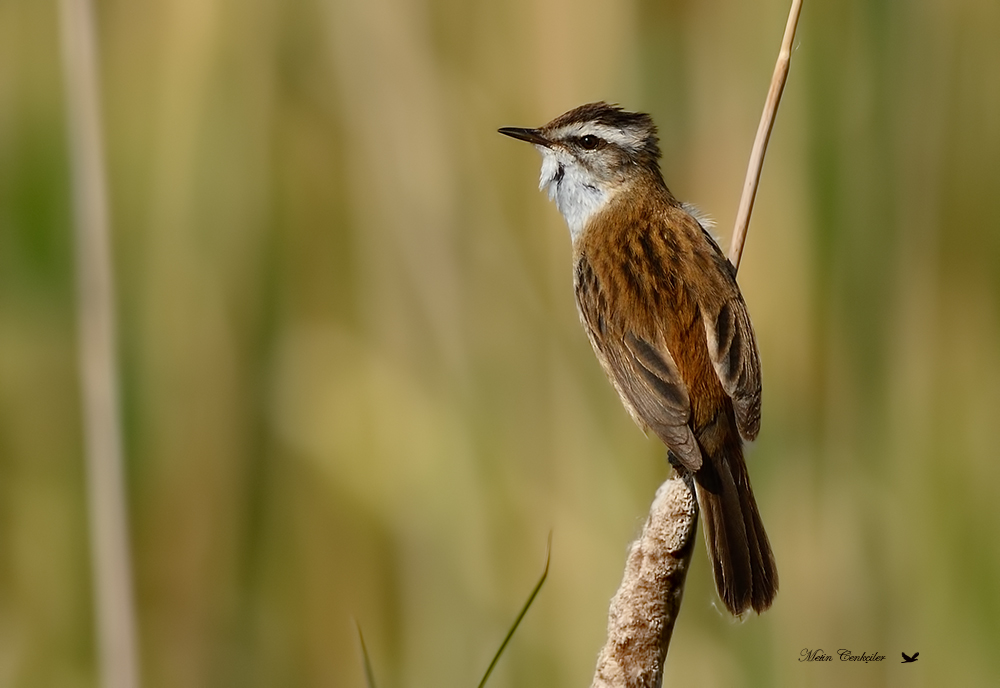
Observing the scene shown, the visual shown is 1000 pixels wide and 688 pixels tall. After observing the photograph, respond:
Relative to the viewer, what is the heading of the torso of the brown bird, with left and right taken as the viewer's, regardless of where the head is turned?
facing away from the viewer and to the left of the viewer

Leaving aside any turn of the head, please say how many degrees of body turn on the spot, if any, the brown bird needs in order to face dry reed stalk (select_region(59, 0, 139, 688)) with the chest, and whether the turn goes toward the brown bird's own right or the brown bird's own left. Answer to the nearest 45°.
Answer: approximately 45° to the brown bird's own left
